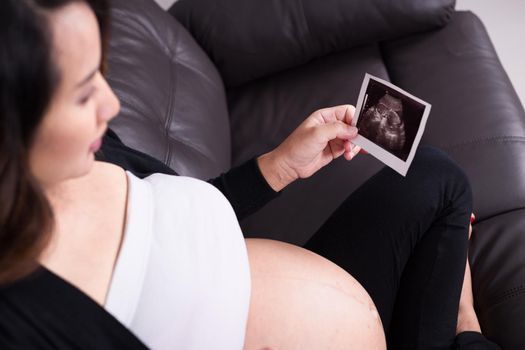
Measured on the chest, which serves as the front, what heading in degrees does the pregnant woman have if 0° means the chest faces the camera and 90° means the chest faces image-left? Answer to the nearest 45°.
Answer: approximately 270°

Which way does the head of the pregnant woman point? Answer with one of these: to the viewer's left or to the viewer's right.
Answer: to the viewer's right
